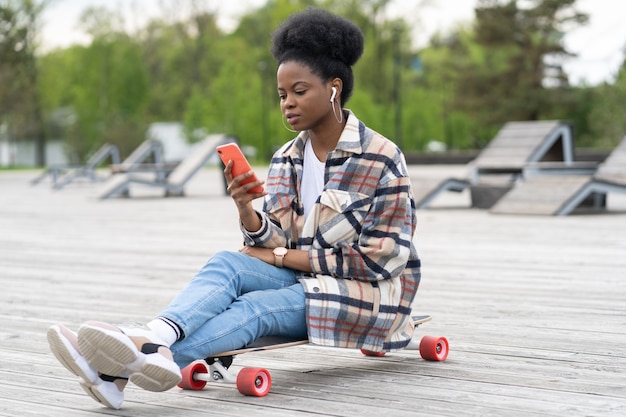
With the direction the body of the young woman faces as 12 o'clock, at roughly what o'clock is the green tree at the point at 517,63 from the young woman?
The green tree is roughly at 5 o'clock from the young woman.

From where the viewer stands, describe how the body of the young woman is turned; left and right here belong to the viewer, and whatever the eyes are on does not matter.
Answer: facing the viewer and to the left of the viewer

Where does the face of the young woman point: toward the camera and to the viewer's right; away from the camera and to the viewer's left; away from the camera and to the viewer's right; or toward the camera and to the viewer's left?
toward the camera and to the viewer's left
